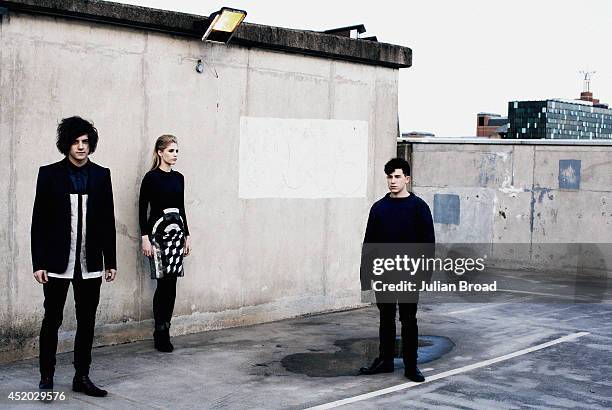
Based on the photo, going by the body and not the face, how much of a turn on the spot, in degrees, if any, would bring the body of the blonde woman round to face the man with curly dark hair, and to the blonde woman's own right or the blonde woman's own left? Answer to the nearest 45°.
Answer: approximately 90° to the blonde woman's own right

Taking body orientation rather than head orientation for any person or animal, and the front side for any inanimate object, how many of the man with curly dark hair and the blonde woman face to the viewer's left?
0

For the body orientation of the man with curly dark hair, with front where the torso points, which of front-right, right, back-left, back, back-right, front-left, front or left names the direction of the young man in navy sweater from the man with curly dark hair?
left

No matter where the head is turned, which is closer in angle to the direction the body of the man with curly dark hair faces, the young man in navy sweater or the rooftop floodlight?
the young man in navy sweater

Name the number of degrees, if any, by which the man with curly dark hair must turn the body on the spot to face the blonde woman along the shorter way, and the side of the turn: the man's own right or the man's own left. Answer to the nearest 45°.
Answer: approximately 135° to the man's own left

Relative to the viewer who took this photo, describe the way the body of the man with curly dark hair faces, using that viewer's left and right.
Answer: facing the viewer

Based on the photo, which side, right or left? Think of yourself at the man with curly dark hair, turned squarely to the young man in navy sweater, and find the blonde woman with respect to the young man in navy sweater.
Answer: left

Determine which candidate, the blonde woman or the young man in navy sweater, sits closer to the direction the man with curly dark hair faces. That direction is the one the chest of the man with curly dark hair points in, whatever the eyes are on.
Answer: the young man in navy sweater

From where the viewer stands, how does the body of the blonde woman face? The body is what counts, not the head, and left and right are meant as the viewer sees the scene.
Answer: facing the viewer and to the right of the viewer

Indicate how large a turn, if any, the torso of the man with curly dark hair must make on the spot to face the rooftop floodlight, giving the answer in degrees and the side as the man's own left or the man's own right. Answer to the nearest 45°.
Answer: approximately 135° to the man's own left
